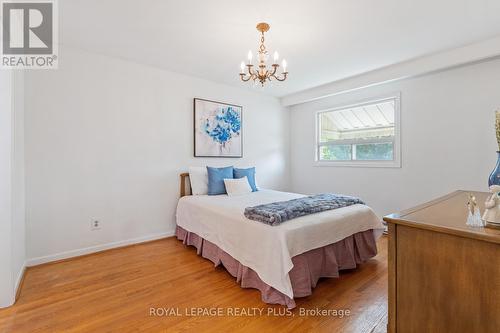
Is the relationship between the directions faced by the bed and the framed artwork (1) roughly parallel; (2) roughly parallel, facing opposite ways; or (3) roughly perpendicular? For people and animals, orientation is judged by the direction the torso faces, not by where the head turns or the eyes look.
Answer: roughly parallel

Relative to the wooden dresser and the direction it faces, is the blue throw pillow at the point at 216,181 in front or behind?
in front

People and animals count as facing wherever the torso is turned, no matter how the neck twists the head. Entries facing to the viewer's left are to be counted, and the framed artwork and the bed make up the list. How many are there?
0

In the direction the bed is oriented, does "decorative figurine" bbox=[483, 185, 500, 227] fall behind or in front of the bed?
in front

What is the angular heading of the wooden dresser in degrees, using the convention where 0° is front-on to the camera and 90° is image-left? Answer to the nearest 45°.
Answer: approximately 135°

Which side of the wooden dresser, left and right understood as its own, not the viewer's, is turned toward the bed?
front

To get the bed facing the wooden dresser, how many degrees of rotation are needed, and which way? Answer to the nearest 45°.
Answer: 0° — it already faces it

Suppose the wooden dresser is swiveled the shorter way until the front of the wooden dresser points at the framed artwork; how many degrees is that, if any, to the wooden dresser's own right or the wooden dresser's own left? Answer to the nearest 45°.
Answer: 0° — it already faces it

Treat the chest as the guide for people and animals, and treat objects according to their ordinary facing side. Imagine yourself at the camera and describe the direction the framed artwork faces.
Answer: facing the viewer and to the right of the viewer
